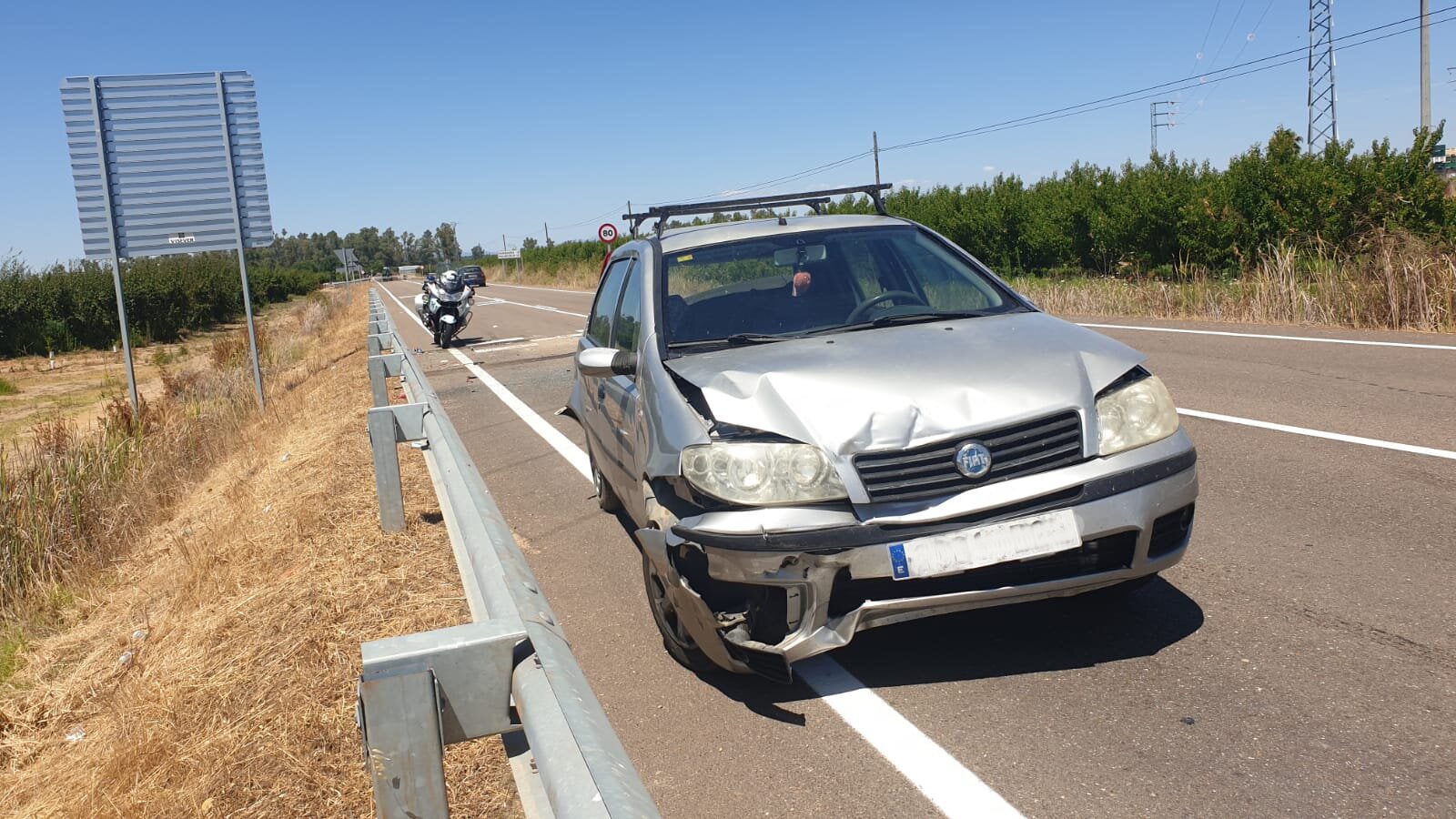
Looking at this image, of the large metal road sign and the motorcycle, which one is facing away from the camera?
the large metal road sign

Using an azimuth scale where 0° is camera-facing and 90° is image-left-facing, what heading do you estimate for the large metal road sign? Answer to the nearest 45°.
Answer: approximately 180°

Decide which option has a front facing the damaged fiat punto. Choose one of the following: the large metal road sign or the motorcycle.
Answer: the motorcycle

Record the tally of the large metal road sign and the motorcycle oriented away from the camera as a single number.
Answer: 1

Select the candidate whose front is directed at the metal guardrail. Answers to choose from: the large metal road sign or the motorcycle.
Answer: the motorcycle

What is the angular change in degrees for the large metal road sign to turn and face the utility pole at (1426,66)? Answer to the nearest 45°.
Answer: approximately 90° to its right

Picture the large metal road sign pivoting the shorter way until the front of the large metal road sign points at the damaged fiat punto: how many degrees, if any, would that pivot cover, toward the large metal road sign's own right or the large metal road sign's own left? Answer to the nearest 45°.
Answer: approximately 180°

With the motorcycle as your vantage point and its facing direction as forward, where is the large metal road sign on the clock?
The large metal road sign is roughly at 1 o'clock from the motorcycle.

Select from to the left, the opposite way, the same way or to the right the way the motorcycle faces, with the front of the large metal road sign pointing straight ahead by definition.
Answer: the opposite way

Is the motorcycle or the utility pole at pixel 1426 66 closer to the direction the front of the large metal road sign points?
the motorcycle

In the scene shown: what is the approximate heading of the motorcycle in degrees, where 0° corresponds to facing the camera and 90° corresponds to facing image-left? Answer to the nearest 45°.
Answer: approximately 0°

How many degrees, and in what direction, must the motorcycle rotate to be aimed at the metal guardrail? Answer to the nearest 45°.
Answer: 0° — it already faces it
